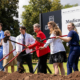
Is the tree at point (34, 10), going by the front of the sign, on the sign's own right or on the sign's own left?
on the sign's own right

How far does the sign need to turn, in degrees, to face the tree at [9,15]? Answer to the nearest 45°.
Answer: approximately 90° to its right

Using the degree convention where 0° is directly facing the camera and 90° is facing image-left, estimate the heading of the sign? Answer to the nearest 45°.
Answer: approximately 45°

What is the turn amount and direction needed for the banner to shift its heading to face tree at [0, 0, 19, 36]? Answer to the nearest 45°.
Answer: approximately 135° to its right

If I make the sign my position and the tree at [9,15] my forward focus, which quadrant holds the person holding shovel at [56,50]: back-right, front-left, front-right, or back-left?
back-left

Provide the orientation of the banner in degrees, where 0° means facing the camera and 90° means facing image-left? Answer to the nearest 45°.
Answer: approximately 45°

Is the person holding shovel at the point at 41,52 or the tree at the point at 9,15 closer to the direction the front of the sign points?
the person holding shovel

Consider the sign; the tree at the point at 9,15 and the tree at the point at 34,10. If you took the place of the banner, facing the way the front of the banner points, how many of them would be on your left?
1

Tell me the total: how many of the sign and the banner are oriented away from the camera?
0

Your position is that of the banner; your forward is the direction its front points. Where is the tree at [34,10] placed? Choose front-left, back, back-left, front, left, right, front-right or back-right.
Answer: back-right

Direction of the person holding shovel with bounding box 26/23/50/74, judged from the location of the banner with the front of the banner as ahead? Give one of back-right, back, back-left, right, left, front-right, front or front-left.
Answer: front-left

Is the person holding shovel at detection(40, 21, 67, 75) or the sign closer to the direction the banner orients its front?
the person holding shovel
